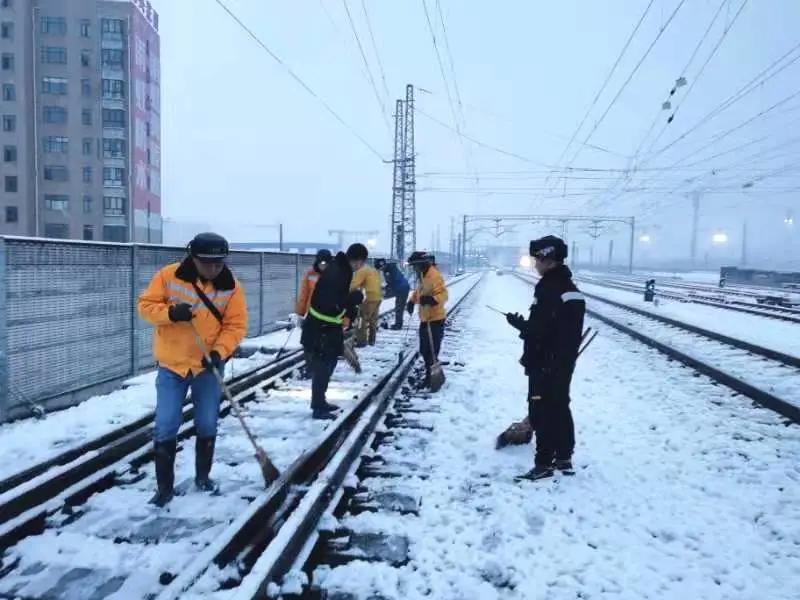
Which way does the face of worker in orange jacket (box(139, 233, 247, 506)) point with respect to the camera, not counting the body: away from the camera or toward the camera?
toward the camera

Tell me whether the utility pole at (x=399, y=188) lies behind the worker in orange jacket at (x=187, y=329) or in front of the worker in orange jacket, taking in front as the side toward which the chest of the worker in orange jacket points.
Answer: behind

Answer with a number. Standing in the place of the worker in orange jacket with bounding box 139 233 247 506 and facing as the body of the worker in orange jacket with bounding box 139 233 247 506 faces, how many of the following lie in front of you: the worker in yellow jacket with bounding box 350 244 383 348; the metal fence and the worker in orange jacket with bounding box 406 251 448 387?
0

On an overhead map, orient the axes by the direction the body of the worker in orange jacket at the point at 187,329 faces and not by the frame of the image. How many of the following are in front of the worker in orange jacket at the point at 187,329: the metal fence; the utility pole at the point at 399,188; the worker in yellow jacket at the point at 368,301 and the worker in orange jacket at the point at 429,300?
0

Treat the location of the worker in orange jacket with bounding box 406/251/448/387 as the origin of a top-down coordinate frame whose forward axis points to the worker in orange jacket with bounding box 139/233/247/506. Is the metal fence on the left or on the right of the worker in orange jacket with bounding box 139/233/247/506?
right

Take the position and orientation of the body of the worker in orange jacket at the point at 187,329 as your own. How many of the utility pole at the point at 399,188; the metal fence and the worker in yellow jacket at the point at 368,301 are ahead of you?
0

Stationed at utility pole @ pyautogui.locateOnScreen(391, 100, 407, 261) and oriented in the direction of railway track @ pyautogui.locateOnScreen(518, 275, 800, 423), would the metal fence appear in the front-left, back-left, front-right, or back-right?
front-right

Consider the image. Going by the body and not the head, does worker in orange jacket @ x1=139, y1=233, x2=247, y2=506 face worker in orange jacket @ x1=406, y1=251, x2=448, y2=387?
no

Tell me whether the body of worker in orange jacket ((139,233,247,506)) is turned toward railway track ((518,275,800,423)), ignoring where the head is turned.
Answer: no

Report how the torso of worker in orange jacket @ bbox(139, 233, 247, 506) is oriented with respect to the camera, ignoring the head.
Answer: toward the camera

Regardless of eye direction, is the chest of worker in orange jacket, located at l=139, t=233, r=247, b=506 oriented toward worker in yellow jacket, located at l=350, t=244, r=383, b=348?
no
